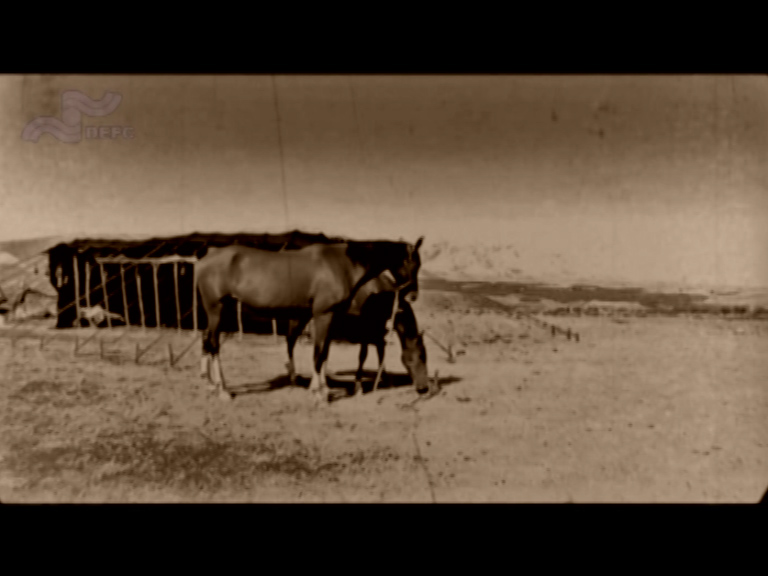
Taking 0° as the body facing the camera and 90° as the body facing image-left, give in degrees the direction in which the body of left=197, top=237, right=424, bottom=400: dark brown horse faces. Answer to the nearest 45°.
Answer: approximately 270°
